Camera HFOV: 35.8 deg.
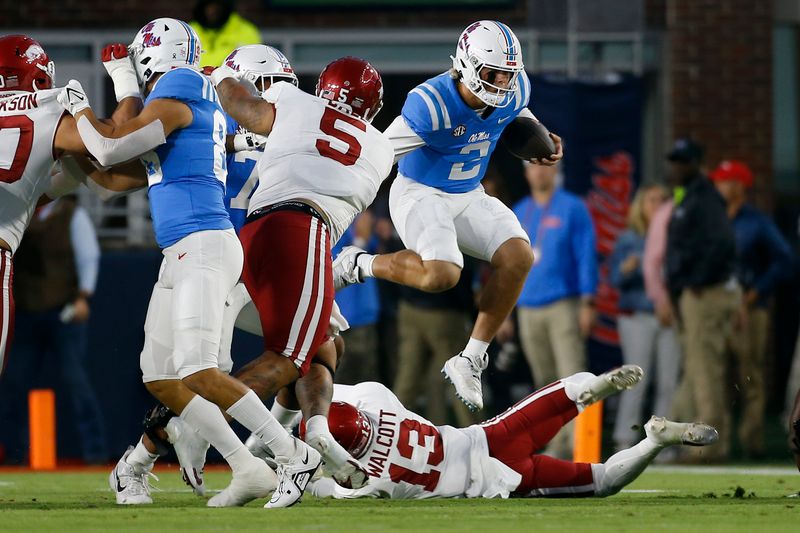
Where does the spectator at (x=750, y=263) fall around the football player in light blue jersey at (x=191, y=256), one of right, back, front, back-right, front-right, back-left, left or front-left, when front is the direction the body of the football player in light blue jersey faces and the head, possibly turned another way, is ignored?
back-right

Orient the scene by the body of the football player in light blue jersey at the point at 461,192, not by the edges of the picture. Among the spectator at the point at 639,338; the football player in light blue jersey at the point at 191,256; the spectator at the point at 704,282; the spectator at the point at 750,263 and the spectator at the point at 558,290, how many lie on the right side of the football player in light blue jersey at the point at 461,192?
1

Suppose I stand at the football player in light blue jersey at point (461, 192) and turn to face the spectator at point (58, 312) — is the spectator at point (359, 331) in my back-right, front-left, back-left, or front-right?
front-right

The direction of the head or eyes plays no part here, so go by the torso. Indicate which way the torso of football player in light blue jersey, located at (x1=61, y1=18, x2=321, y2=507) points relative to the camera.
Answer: to the viewer's left

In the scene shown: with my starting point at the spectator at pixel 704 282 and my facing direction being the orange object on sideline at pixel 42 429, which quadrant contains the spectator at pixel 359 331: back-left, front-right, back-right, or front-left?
front-right

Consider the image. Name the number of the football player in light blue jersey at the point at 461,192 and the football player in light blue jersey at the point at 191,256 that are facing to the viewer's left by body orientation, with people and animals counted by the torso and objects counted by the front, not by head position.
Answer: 1

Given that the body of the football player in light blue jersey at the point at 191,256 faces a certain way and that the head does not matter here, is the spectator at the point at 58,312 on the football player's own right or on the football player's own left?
on the football player's own right

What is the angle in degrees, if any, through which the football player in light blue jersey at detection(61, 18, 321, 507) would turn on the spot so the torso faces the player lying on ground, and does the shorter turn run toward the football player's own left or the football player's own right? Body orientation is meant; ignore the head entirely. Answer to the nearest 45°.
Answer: approximately 180°

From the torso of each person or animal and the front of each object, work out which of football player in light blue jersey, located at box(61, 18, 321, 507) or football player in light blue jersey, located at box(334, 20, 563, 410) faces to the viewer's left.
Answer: football player in light blue jersey, located at box(61, 18, 321, 507)
